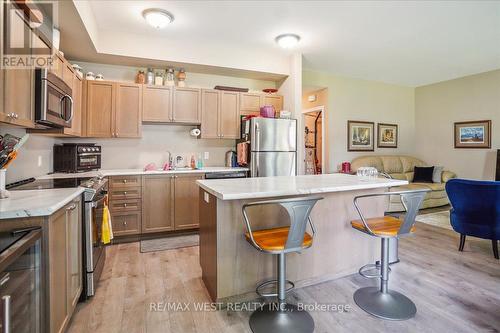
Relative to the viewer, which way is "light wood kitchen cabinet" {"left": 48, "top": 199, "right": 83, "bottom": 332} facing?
to the viewer's right

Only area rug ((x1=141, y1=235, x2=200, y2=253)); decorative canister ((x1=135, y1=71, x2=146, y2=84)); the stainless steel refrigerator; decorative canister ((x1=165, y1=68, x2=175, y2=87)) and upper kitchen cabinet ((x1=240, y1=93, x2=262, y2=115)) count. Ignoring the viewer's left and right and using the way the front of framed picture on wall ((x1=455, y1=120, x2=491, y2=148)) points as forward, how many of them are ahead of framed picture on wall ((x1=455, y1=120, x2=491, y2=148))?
5

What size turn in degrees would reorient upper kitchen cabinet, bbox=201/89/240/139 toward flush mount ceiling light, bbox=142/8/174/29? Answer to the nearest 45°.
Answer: approximately 45° to its right

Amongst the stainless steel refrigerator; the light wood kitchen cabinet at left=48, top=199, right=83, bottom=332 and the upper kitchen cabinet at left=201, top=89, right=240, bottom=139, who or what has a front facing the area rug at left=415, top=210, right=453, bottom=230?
the light wood kitchen cabinet

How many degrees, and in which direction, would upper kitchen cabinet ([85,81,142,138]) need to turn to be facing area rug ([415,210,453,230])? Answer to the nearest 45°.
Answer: approximately 90° to its left

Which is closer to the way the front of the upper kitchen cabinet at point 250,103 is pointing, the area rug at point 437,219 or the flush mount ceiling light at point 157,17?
the flush mount ceiling light

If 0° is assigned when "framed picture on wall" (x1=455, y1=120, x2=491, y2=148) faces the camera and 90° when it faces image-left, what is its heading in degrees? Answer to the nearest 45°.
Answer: approximately 45°

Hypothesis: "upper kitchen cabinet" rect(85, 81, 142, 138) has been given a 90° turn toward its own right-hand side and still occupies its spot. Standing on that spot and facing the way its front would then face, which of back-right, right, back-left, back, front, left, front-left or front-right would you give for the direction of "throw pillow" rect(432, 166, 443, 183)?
back

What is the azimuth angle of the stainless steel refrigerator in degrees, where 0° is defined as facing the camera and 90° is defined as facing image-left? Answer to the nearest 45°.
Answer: approximately 0°

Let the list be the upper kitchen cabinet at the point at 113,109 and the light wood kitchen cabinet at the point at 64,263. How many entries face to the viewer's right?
1

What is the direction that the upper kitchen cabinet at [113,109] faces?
toward the camera

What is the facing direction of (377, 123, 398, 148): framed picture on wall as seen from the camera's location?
facing the viewer
